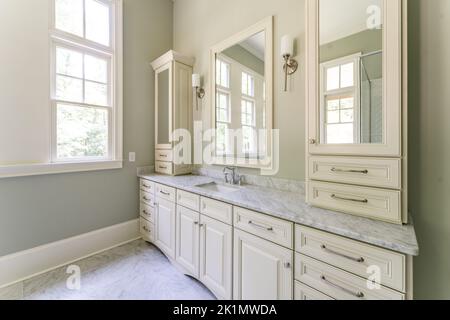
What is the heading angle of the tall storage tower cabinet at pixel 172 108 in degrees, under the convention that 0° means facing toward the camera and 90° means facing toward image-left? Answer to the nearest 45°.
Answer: approximately 45°

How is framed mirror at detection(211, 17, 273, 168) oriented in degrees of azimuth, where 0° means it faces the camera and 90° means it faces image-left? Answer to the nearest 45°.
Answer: approximately 45°

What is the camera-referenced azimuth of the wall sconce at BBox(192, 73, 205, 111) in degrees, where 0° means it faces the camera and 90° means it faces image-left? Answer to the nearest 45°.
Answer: approximately 45°

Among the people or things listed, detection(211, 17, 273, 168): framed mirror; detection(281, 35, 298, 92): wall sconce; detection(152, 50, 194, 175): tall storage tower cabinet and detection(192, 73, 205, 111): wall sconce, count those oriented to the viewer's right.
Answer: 0

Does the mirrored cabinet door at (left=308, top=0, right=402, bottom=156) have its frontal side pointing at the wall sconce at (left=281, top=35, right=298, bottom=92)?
no

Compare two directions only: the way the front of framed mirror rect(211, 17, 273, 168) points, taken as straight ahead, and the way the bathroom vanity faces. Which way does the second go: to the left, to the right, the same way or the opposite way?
the same way

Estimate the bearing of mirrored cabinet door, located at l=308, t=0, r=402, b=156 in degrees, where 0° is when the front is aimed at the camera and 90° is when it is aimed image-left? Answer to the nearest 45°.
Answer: approximately 0°

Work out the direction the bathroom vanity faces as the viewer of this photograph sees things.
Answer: facing the viewer and to the left of the viewer

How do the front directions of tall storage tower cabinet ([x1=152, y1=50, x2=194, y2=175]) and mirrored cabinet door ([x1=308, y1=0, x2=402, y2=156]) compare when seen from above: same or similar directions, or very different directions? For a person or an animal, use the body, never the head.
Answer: same or similar directions

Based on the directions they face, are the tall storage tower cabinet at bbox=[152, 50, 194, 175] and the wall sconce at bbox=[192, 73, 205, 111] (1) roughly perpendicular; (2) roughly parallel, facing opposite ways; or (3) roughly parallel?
roughly parallel

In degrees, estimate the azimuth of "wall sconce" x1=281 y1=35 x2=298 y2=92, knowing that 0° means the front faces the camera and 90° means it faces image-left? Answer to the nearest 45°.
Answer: approximately 45°

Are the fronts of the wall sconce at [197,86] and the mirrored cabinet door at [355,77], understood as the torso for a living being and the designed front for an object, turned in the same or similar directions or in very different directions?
same or similar directions

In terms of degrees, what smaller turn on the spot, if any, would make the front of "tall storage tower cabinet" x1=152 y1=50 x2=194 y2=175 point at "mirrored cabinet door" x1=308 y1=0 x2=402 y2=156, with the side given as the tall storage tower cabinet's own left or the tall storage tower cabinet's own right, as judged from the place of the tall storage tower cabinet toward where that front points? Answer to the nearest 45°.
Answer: approximately 90° to the tall storage tower cabinet's own left

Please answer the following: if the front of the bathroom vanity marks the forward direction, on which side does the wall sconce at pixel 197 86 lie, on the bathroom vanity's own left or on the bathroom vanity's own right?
on the bathroom vanity's own right

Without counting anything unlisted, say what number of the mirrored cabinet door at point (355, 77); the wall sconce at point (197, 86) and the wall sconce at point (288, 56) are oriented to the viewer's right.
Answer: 0
